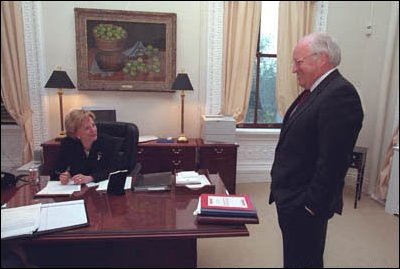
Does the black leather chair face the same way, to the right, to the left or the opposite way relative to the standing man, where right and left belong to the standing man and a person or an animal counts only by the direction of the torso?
to the left

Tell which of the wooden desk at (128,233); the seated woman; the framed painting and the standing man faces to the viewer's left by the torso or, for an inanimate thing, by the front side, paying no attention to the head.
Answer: the standing man

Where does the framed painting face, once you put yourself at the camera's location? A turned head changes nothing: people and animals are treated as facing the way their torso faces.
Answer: facing the viewer

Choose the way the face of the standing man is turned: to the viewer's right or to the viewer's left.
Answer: to the viewer's left

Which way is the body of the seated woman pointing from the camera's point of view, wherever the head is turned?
toward the camera

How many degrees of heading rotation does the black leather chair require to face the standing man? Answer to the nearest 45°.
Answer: approximately 90° to its left

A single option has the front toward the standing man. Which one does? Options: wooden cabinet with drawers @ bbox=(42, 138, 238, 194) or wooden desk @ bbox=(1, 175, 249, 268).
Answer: wooden cabinet with drawers @ bbox=(42, 138, 238, 194)

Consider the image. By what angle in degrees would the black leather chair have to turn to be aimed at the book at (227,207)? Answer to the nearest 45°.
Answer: approximately 45° to its left

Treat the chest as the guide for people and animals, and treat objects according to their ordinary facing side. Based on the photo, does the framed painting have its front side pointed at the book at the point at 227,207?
yes

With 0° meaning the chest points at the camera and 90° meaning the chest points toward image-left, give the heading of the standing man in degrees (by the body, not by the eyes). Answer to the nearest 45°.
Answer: approximately 90°
